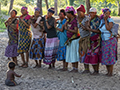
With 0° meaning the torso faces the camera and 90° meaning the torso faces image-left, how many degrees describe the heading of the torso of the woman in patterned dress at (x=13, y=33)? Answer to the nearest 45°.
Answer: approximately 45°

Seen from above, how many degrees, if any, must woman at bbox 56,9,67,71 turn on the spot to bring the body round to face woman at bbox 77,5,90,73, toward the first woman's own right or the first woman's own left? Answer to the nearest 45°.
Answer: approximately 90° to the first woman's own left

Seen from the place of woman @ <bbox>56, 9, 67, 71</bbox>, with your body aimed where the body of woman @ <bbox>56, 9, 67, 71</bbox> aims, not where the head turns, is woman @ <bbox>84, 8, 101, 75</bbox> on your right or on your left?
on your left

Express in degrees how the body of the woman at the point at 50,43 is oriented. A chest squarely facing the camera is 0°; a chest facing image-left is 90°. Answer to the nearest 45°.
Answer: approximately 45°

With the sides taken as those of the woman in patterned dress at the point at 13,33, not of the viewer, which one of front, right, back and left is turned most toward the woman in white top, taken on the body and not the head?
left

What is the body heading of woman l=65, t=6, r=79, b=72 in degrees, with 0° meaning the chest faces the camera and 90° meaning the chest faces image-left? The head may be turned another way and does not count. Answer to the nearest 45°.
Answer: approximately 45°
